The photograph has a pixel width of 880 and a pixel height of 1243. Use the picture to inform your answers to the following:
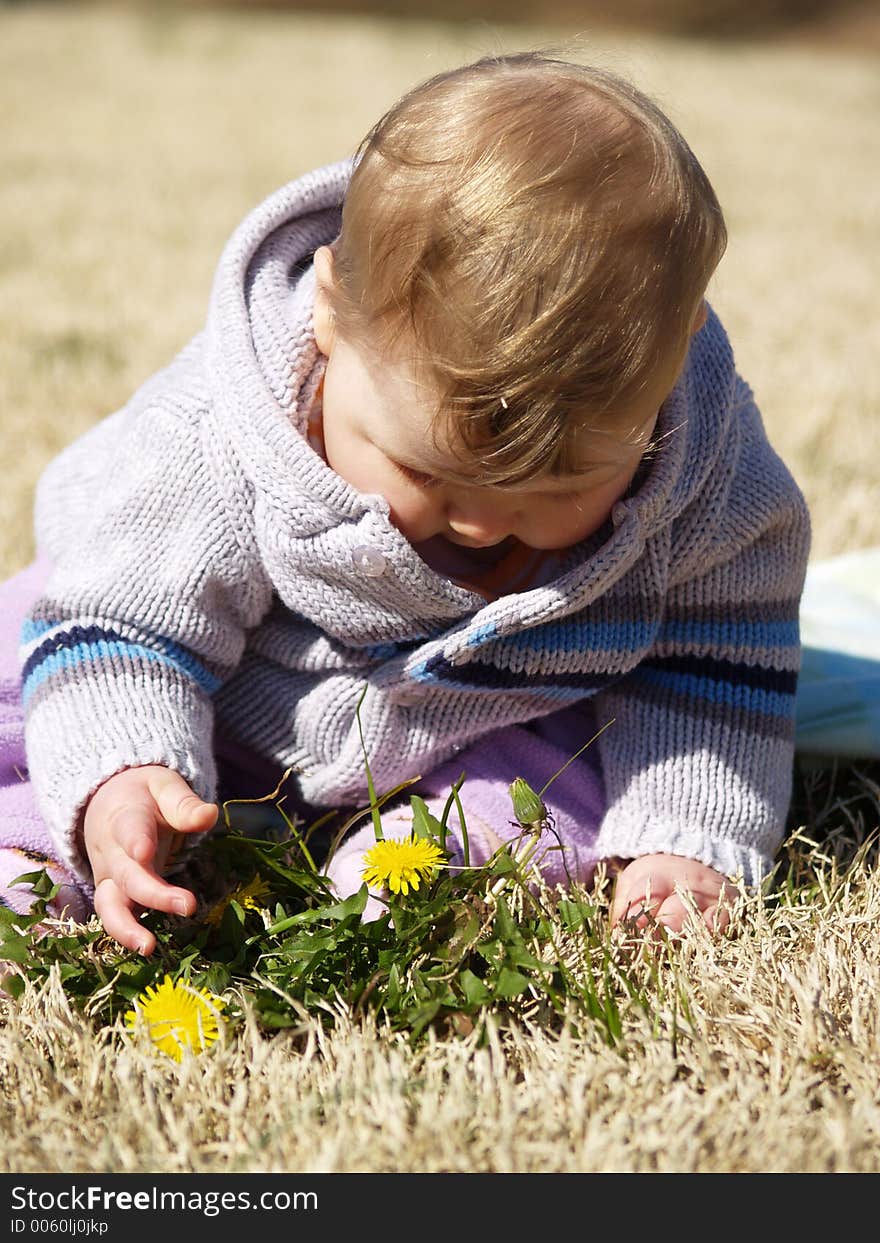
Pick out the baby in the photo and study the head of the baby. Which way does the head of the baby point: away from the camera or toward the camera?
toward the camera

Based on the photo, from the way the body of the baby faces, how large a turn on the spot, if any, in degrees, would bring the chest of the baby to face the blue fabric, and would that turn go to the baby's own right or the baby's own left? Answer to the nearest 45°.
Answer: approximately 135° to the baby's own left

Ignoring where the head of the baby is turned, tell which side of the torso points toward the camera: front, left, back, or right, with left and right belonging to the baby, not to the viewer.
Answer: front
